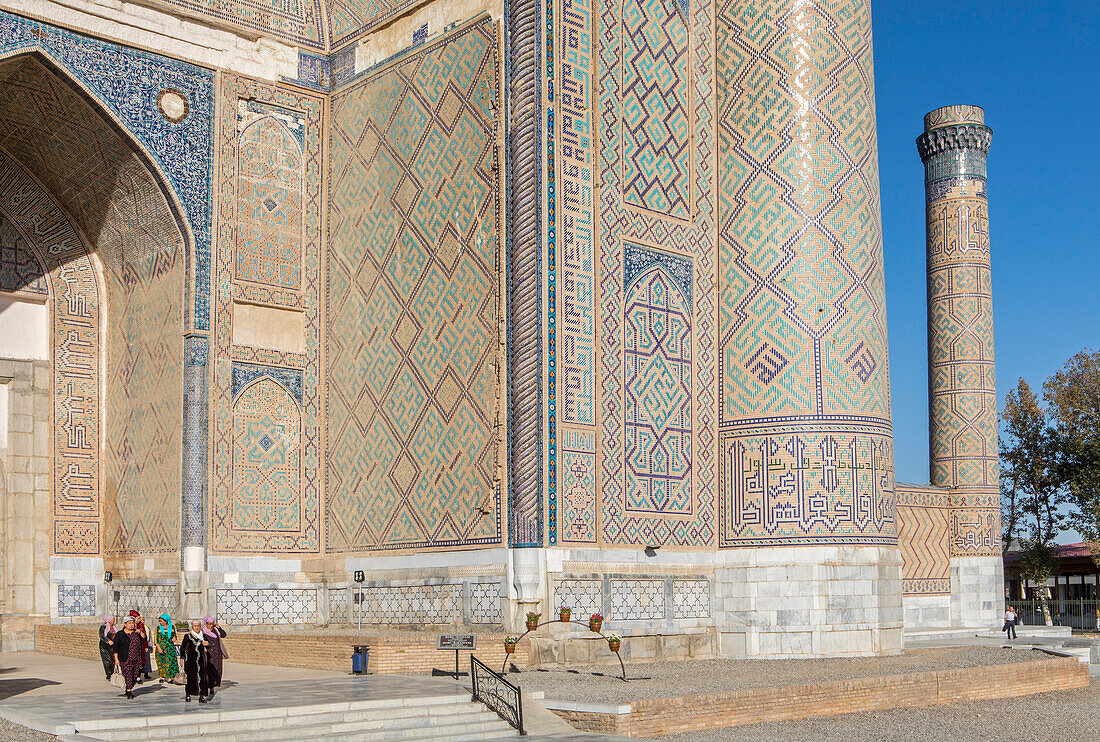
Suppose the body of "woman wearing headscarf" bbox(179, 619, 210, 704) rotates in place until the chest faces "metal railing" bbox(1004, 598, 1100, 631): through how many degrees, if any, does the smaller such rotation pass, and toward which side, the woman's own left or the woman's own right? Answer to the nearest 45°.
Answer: approximately 135° to the woman's own left

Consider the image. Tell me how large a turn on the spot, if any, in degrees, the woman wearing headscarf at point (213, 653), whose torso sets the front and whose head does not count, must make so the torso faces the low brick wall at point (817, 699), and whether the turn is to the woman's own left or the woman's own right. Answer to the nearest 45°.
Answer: approximately 135° to the woman's own left

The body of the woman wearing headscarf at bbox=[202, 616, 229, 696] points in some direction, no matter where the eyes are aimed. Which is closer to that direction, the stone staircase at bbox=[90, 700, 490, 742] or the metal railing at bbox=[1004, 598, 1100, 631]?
the stone staircase

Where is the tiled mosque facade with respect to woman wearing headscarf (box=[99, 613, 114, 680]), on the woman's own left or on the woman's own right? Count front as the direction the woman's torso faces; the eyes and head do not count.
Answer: on the woman's own left

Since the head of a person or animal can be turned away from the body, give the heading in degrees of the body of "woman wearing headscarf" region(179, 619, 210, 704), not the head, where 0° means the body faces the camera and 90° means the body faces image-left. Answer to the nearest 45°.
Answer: approximately 0°
